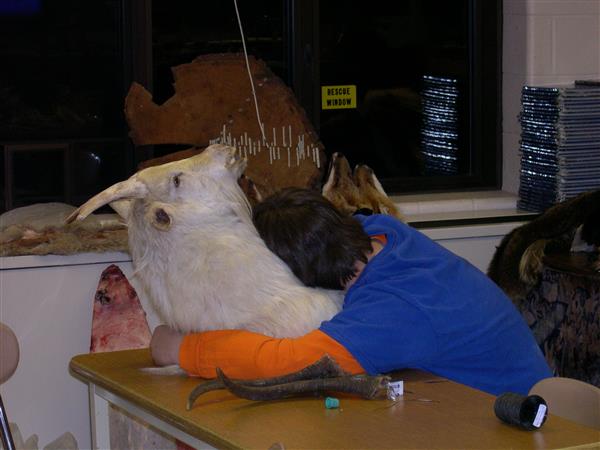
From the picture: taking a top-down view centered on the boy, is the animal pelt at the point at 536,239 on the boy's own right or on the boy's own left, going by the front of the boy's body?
on the boy's own right

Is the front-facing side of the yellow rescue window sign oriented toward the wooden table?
yes

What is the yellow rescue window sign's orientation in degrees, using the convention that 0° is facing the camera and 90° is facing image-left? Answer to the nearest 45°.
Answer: approximately 0°

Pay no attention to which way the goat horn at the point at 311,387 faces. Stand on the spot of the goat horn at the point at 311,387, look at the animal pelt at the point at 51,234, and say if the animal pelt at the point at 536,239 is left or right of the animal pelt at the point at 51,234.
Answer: right

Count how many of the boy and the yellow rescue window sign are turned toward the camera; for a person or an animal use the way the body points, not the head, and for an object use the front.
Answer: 1

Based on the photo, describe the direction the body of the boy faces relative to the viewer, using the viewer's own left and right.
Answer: facing away from the viewer and to the left of the viewer
